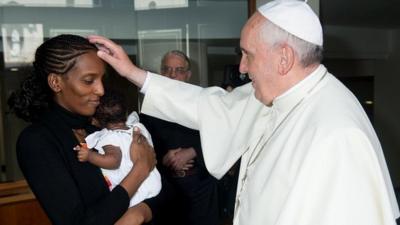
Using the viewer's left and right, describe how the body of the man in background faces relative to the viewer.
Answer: facing the viewer

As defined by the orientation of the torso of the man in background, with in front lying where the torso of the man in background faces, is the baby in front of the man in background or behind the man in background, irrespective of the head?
in front
